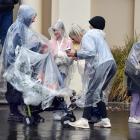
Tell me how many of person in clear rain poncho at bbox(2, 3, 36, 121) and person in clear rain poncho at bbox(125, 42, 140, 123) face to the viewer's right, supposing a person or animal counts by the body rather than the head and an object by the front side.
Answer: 1

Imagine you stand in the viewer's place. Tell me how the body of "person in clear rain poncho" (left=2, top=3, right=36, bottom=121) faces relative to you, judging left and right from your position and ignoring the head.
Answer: facing to the right of the viewer

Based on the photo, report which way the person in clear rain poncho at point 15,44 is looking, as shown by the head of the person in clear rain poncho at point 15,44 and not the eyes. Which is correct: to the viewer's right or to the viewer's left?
to the viewer's right

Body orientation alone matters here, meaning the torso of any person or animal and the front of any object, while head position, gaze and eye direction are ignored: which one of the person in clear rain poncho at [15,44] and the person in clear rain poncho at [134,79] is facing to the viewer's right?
the person in clear rain poncho at [15,44]
